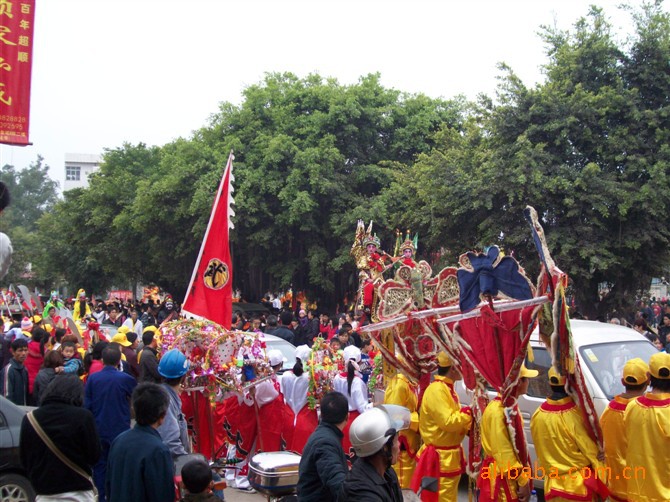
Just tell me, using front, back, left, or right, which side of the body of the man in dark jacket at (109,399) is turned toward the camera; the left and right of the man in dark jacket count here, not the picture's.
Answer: back

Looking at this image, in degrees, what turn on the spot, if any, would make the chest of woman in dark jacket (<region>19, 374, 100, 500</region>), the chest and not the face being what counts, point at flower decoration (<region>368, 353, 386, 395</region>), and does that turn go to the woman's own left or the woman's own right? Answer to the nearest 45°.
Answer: approximately 45° to the woman's own right

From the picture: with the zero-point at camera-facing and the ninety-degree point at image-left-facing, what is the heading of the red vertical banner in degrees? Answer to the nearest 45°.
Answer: approximately 0°

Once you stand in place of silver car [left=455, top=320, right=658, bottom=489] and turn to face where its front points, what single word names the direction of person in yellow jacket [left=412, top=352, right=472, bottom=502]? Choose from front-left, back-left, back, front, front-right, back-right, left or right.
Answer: right

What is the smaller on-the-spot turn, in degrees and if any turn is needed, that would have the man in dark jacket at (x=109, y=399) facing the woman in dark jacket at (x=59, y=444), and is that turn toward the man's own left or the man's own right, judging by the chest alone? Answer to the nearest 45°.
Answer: approximately 180°

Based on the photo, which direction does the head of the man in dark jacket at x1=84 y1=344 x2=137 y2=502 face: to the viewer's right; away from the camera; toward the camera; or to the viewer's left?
away from the camera

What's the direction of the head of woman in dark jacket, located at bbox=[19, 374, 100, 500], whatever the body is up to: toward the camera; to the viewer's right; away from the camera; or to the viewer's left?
away from the camera

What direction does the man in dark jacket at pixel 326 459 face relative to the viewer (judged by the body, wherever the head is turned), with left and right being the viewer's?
facing away from the viewer and to the right of the viewer

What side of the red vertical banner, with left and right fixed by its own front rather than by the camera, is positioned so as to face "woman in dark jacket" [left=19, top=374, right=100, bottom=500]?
front

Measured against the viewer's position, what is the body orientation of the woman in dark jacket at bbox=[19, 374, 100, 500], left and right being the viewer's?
facing away from the viewer

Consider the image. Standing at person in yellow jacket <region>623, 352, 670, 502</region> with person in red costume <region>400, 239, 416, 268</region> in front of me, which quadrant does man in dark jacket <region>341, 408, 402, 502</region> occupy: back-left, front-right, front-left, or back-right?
back-left

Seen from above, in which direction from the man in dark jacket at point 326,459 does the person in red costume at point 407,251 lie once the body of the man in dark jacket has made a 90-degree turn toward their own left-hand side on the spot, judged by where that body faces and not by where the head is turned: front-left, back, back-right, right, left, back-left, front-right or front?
front-right
